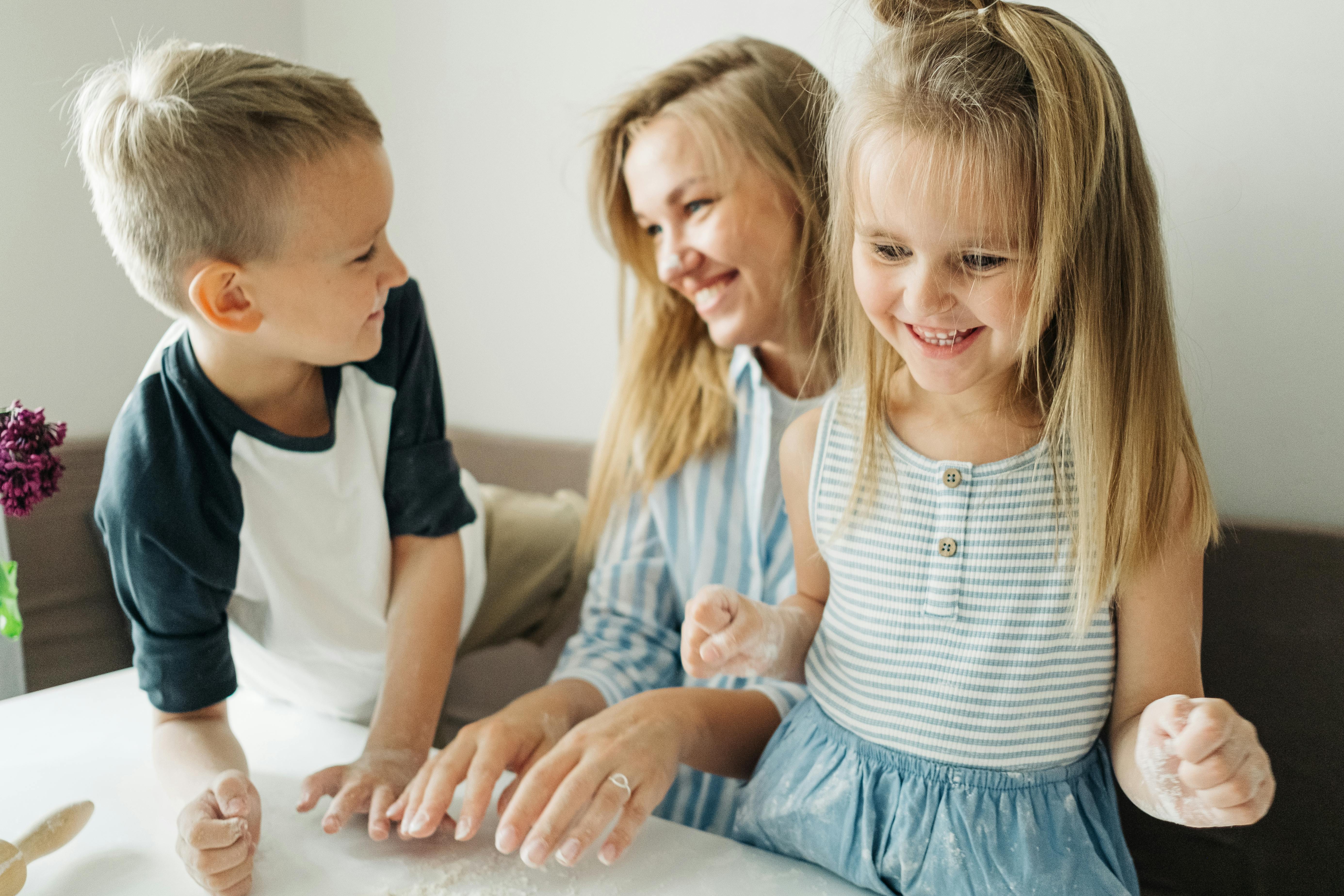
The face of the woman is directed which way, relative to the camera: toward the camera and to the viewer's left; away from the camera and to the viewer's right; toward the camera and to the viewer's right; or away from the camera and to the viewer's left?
toward the camera and to the viewer's left

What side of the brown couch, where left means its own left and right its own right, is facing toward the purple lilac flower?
right

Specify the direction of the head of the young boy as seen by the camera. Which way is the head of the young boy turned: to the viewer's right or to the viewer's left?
to the viewer's right

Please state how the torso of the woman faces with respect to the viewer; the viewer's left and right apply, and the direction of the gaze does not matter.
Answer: facing the viewer and to the left of the viewer

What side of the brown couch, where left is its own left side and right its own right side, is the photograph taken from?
front

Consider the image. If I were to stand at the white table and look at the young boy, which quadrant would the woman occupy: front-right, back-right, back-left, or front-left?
front-right
